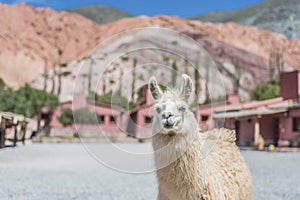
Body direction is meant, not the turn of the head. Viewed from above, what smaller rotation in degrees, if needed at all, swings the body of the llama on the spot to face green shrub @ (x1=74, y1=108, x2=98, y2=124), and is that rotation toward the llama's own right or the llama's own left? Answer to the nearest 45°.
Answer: approximately 90° to the llama's own right

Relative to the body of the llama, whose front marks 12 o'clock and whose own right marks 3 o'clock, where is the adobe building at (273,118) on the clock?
The adobe building is roughly at 5 o'clock from the llama.

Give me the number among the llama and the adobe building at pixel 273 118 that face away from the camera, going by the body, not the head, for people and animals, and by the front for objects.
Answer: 0

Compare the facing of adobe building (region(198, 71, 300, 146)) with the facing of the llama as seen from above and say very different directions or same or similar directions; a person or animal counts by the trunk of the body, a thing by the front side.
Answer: same or similar directions

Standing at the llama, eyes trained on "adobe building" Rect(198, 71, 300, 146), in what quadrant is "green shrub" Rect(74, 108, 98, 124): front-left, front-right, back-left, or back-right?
front-left

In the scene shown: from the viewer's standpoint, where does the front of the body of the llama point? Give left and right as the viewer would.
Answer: facing the viewer and to the left of the viewer

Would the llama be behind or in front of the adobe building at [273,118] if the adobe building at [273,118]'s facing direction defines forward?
in front

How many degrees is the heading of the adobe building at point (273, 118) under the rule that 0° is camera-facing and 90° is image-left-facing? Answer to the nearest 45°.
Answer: approximately 45°
